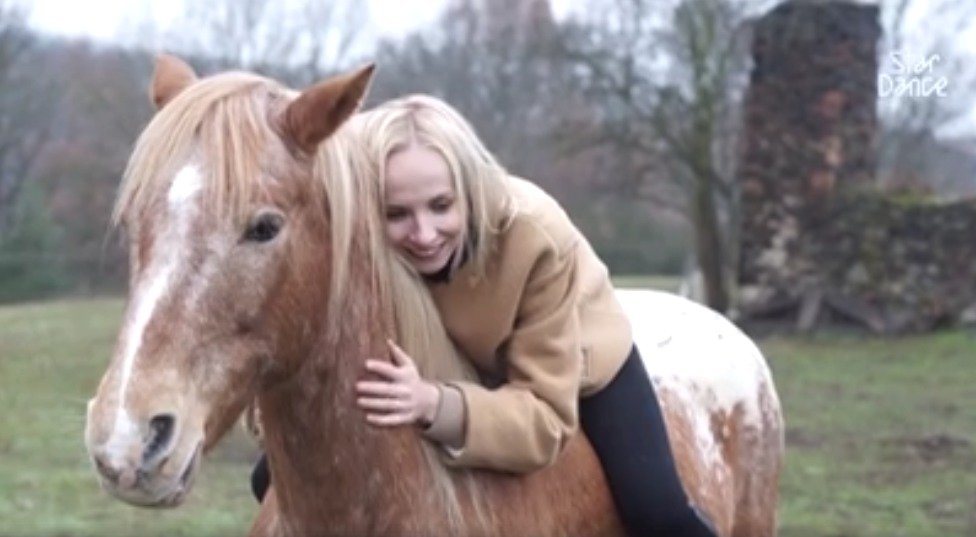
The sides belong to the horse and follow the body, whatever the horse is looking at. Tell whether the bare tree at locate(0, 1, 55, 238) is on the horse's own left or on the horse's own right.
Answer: on the horse's own right

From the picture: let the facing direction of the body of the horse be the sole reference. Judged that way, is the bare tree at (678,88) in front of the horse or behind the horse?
behind

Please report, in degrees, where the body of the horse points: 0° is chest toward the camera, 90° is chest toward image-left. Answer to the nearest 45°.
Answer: approximately 45°
